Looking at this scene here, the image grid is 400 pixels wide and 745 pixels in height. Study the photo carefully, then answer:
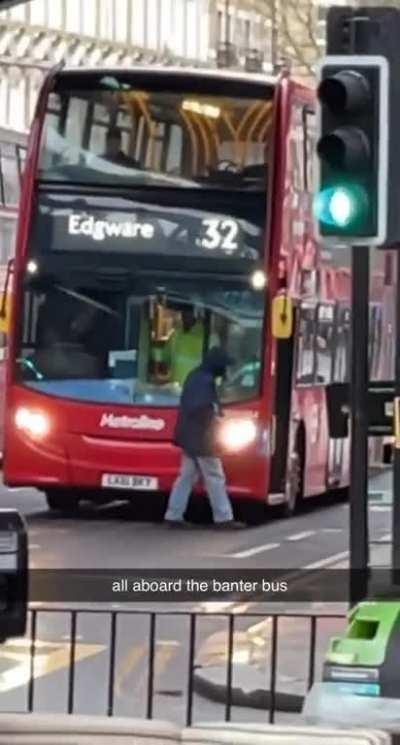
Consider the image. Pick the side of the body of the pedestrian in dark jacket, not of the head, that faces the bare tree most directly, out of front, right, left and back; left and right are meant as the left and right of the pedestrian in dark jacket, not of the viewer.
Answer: left

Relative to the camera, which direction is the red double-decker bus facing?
toward the camera

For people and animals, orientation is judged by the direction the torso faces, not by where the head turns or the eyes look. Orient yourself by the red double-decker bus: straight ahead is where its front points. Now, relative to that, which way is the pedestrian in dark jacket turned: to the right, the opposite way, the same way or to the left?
to the left

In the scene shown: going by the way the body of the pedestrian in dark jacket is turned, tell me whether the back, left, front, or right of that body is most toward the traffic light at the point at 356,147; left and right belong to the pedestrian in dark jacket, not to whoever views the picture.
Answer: right

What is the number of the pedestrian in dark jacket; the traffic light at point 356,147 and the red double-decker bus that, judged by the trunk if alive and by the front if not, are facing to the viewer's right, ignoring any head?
1

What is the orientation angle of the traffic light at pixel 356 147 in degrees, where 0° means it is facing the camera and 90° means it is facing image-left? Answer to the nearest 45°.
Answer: approximately 45°

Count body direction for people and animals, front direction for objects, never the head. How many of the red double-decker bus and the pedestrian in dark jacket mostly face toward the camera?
1

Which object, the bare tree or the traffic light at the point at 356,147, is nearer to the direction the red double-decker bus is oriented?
the traffic light

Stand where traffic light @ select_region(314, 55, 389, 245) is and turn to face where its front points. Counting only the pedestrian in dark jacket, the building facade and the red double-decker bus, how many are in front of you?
0

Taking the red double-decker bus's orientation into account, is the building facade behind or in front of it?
behind
